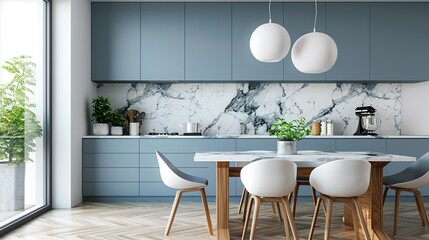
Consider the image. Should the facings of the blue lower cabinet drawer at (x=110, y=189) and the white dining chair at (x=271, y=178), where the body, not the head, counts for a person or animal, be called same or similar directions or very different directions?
very different directions

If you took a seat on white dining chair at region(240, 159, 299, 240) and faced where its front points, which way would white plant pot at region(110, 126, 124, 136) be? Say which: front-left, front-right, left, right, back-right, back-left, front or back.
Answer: front-left

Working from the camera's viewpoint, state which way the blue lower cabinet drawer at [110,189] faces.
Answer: facing the viewer

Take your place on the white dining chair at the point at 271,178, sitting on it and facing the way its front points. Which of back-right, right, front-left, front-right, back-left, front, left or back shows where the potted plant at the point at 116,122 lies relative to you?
front-left

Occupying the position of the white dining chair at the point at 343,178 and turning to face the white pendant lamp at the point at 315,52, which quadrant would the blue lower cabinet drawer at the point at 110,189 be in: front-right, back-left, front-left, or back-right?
front-left

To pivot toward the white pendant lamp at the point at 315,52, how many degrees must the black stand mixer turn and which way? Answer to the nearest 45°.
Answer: approximately 90° to its right

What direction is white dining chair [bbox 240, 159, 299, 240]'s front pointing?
away from the camera

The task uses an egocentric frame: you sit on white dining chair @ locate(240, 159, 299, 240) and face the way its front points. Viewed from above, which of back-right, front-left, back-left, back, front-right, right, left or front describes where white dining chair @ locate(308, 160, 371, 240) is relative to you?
right

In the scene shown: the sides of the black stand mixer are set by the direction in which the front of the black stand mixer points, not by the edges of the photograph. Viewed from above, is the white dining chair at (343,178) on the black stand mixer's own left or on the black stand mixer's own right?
on the black stand mixer's own right

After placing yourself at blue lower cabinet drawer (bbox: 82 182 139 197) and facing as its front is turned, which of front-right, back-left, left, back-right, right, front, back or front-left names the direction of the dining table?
front-left

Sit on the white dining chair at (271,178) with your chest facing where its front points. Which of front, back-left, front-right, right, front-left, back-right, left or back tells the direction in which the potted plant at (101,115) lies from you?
front-left
